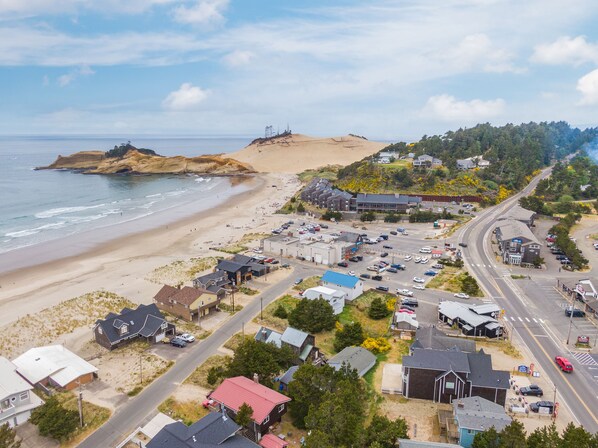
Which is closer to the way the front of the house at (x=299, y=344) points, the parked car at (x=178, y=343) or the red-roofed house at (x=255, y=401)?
the parked car

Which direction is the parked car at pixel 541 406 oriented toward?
to the viewer's left

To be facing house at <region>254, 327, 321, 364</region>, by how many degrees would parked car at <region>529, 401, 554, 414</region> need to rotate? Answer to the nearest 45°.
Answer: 0° — it already faces it

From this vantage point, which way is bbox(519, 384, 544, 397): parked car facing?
to the viewer's left

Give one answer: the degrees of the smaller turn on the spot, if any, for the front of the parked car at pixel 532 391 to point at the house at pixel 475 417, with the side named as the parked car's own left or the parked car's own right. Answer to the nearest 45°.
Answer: approximately 90° to the parked car's own left
